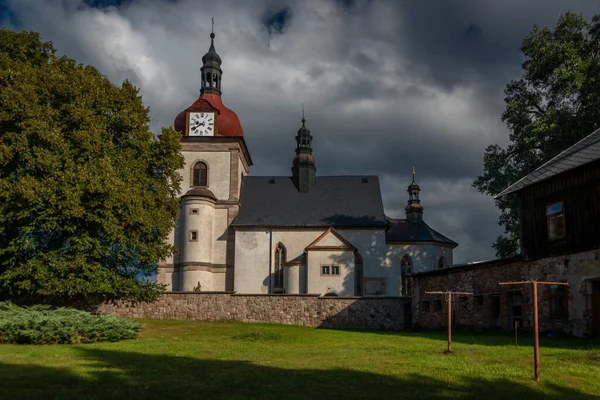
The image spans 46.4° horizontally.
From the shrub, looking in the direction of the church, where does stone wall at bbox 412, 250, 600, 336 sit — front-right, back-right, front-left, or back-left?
front-right

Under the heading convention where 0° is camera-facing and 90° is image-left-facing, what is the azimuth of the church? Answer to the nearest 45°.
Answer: approximately 90°

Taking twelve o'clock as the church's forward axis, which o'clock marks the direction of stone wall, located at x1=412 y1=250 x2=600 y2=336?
The stone wall is roughly at 8 o'clock from the church.

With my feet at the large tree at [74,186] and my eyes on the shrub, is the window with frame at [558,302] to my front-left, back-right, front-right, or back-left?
front-left

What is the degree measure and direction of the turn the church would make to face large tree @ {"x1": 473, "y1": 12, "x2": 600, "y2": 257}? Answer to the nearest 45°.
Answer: approximately 135° to its left

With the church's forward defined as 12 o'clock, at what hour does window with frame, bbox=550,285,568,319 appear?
The window with frame is roughly at 8 o'clock from the church.

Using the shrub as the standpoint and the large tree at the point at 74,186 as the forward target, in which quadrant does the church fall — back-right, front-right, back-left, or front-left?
front-right

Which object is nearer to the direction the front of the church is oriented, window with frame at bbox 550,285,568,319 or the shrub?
the shrub

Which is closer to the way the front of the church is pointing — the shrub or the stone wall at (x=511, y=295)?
the shrub

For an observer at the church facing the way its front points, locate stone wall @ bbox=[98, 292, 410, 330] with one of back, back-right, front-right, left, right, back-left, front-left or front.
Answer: left

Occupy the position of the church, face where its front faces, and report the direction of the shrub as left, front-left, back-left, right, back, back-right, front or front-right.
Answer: left
